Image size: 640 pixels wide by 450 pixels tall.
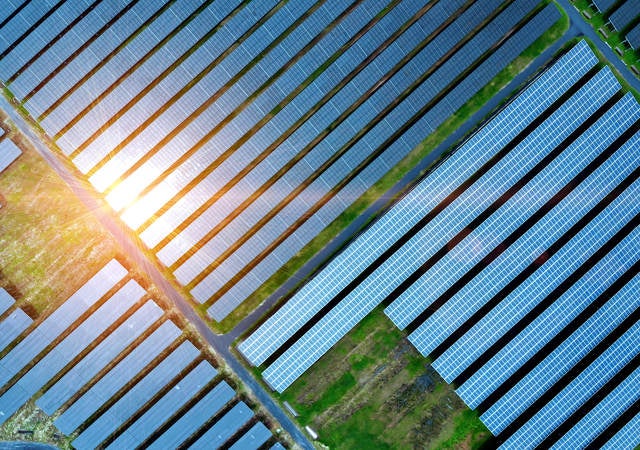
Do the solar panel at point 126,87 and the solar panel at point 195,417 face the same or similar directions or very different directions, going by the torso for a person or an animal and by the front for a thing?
same or similar directions

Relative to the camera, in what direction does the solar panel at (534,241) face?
facing the viewer and to the right of the viewer

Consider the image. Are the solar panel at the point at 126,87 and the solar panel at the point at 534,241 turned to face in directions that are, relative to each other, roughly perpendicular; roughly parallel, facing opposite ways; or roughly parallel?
roughly parallel

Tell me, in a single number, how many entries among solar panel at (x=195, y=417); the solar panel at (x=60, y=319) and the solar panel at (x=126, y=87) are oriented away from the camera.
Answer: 0

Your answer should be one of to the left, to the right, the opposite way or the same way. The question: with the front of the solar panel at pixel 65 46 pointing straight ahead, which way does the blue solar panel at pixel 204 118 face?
the same way
